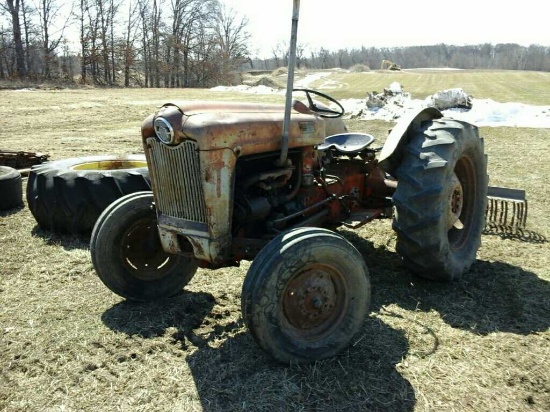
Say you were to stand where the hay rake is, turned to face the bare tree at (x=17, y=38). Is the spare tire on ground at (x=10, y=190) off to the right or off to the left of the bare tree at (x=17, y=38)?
left

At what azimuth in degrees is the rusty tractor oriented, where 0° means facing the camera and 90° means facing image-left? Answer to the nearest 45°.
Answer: approximately 45°

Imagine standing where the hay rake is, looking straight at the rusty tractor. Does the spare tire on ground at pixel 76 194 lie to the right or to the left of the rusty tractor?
right

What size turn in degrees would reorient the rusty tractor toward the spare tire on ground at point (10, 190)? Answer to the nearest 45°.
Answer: approximately 90° to its right

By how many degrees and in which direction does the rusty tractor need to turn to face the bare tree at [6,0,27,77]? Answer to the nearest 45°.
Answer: approximately 90° to its right

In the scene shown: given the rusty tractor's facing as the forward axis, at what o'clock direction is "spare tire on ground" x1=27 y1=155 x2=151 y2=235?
The spare tire on ground is roughly at 3 o'clock from the rusty tractor.

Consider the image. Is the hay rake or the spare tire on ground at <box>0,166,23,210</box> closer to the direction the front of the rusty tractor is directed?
the spare tire on ground

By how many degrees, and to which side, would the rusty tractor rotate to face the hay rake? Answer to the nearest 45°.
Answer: approximately 180°
